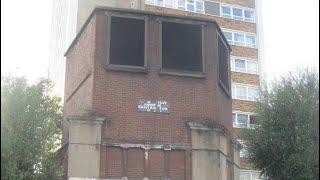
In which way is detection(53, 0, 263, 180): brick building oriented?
toward the camera

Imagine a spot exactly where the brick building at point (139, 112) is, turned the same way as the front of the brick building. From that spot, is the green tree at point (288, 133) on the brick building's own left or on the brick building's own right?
on the brick building's own left

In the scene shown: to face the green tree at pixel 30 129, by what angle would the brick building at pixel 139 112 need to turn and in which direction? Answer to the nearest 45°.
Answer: approximately 90° to its right
